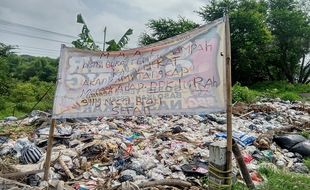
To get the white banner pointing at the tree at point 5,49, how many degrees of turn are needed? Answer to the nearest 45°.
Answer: approximately 135° to its right

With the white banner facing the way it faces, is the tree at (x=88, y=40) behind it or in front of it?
behind

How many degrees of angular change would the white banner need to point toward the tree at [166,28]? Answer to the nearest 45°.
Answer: approximately 180°

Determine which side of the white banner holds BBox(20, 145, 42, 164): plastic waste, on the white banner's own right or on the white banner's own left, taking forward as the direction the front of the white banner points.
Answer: on the white banner's own right

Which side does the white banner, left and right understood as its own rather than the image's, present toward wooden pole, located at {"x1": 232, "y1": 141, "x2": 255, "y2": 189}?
left

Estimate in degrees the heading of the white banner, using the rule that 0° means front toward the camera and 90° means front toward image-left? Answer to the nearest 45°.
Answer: approximately 0°

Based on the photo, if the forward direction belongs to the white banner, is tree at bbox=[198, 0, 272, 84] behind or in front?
behind

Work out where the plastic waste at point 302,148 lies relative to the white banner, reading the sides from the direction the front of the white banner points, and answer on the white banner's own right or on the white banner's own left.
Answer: on the white banner's own left

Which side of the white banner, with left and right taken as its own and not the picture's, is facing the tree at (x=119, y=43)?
back
